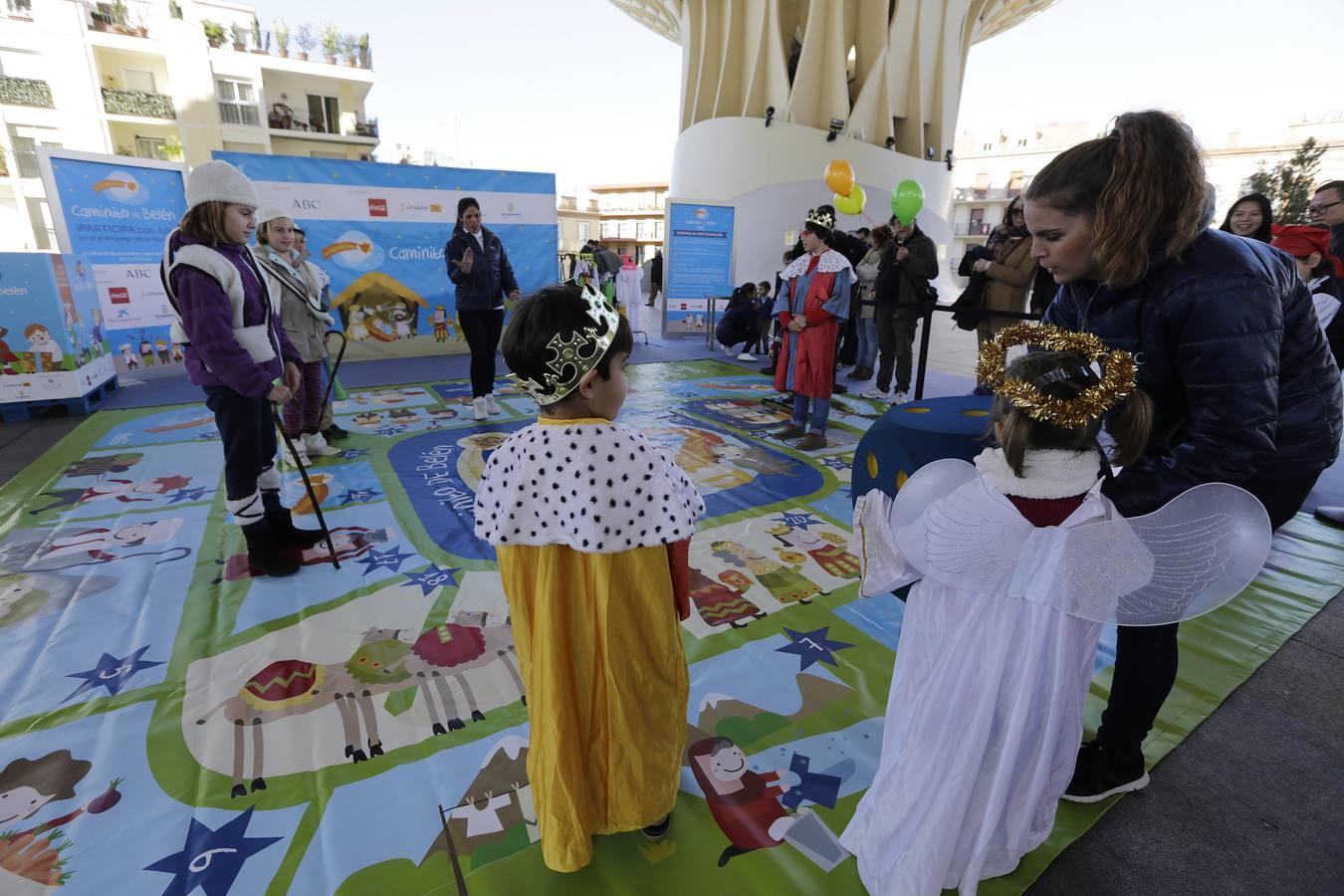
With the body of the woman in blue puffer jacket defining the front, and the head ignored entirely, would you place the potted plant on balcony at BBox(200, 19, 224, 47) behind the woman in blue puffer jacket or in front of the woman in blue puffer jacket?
in front

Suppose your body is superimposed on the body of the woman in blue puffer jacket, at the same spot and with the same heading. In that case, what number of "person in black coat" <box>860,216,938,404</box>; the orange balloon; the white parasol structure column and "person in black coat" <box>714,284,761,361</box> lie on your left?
0

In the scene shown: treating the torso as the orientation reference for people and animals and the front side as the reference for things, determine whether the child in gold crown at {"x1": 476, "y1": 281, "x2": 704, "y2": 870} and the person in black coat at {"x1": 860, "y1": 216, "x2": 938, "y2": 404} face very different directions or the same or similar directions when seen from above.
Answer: very different directions

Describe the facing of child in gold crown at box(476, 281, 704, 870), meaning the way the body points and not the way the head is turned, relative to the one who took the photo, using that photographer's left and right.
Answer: facing away from the viewer and to the right of the viewer

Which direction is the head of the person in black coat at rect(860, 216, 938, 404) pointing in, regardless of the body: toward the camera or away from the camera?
toward the camera

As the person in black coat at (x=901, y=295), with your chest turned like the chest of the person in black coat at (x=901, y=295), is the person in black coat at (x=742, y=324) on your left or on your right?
on your right

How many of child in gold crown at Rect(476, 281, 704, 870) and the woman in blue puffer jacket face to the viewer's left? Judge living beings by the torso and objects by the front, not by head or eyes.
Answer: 1

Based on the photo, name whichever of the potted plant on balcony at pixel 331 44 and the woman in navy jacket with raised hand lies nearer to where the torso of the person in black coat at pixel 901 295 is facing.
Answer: the woman in navy jacket with raised hand

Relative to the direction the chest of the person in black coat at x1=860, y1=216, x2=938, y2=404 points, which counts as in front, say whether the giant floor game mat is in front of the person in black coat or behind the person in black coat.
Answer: in front

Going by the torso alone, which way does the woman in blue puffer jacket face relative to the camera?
to the viewer's left

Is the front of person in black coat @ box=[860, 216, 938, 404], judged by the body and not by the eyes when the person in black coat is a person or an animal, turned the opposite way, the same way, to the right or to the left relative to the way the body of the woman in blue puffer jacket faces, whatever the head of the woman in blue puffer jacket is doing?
to the left

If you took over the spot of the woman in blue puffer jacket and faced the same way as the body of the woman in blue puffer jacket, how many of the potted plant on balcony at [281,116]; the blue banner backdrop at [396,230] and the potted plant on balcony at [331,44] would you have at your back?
0

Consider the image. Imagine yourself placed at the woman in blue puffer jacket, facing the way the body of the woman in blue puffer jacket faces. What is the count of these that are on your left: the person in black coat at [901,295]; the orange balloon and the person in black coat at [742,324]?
0

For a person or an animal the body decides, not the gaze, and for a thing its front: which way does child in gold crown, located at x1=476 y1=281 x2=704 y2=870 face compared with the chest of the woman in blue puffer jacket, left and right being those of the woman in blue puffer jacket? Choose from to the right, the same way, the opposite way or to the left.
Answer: to the right
